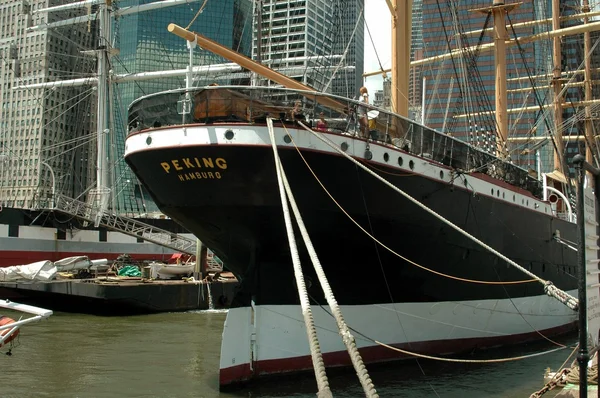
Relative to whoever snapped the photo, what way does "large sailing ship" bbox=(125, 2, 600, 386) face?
facing away from the viewer and to the right of the viewer

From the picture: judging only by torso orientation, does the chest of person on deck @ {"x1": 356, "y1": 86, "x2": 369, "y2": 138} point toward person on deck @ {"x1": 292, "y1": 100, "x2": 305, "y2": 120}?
no

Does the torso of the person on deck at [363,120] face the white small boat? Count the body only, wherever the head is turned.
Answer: no

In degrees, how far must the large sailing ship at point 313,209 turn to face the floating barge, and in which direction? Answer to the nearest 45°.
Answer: approximately 90° to its left

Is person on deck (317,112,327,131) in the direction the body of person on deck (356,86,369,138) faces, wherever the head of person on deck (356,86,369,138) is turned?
no
